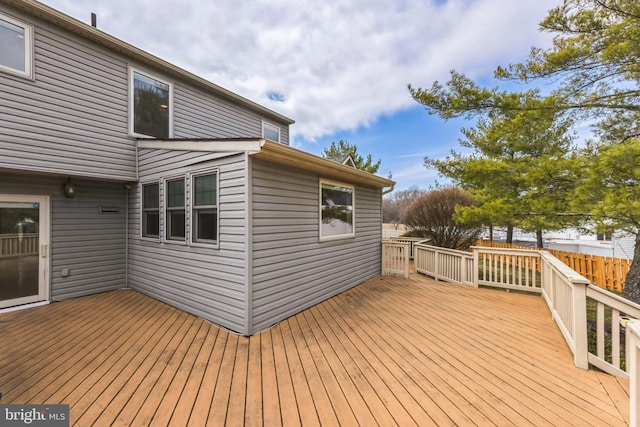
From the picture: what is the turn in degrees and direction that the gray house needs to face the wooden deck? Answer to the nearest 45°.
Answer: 0° — it already faces it
